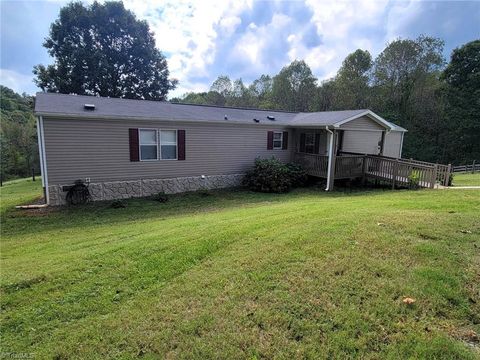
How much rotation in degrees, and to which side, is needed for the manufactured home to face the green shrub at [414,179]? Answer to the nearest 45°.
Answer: approximately 45° to its left

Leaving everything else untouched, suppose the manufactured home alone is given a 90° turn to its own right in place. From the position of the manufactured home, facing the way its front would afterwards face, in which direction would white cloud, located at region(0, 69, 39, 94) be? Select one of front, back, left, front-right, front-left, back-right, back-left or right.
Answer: right

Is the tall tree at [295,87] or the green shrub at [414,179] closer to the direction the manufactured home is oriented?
the green shrub

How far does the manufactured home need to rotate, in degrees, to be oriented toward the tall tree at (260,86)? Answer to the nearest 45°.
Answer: approximately 135° to its left

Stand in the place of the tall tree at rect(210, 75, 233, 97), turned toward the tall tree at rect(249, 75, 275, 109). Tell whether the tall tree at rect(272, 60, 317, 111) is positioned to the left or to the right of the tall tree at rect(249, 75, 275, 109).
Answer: right

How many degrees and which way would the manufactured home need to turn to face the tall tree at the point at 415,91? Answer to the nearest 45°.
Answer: approximately 90° to its left

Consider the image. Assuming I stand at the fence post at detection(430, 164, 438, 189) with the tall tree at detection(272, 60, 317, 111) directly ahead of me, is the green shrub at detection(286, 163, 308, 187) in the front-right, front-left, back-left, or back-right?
front-left

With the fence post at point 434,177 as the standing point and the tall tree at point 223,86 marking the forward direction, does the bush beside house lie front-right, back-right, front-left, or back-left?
front-left

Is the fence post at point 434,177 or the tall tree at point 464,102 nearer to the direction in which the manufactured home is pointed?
the fence post

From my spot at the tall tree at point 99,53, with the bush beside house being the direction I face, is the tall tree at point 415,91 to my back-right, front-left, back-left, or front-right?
front-left
